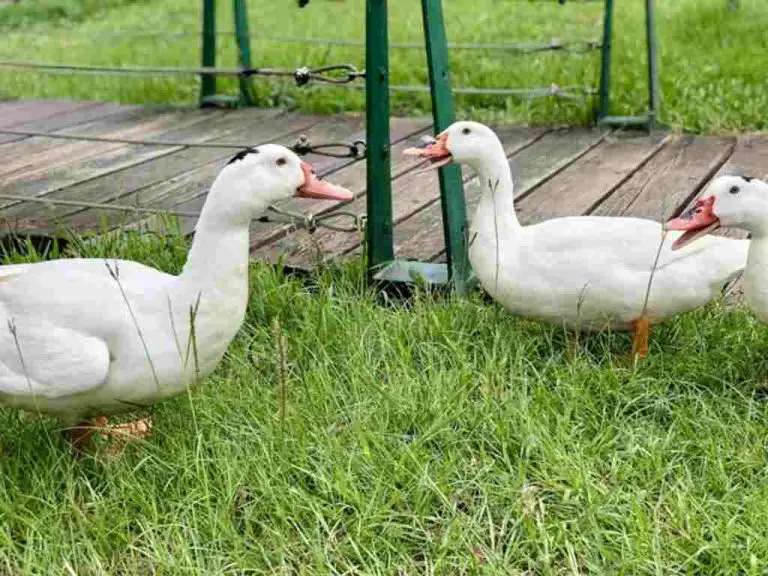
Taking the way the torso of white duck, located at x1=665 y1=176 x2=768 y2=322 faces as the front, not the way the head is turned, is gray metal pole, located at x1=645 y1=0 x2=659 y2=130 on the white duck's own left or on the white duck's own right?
on the white duck's own right

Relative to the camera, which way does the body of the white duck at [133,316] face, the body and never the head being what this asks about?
to the viewer's right

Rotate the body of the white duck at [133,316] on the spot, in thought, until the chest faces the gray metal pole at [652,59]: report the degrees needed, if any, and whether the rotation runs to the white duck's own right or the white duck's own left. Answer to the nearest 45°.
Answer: approximately 45° to the white duck's own left

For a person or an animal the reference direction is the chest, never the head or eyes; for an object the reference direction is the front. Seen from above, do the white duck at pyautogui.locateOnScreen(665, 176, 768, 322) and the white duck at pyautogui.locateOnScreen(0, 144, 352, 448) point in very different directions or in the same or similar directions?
very different directions

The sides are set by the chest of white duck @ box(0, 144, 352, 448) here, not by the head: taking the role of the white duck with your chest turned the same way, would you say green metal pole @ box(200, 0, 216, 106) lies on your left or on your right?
on your left

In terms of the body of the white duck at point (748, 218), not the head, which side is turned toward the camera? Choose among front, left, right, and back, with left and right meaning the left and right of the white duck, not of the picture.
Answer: left

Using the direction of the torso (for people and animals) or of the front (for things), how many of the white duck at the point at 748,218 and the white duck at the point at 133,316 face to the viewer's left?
1
